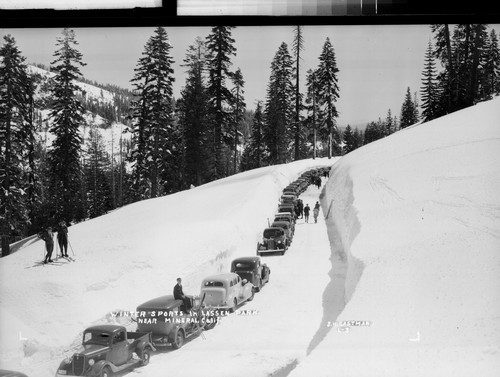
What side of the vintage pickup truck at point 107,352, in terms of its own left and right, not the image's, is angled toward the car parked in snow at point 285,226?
back

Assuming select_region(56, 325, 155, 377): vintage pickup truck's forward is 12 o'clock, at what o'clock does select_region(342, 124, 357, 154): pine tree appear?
The pine tree is roughly at 6 o'clock from the vintage pickup truck.

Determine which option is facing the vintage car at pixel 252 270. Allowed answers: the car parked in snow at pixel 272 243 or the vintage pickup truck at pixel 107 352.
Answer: the car parked in snow
